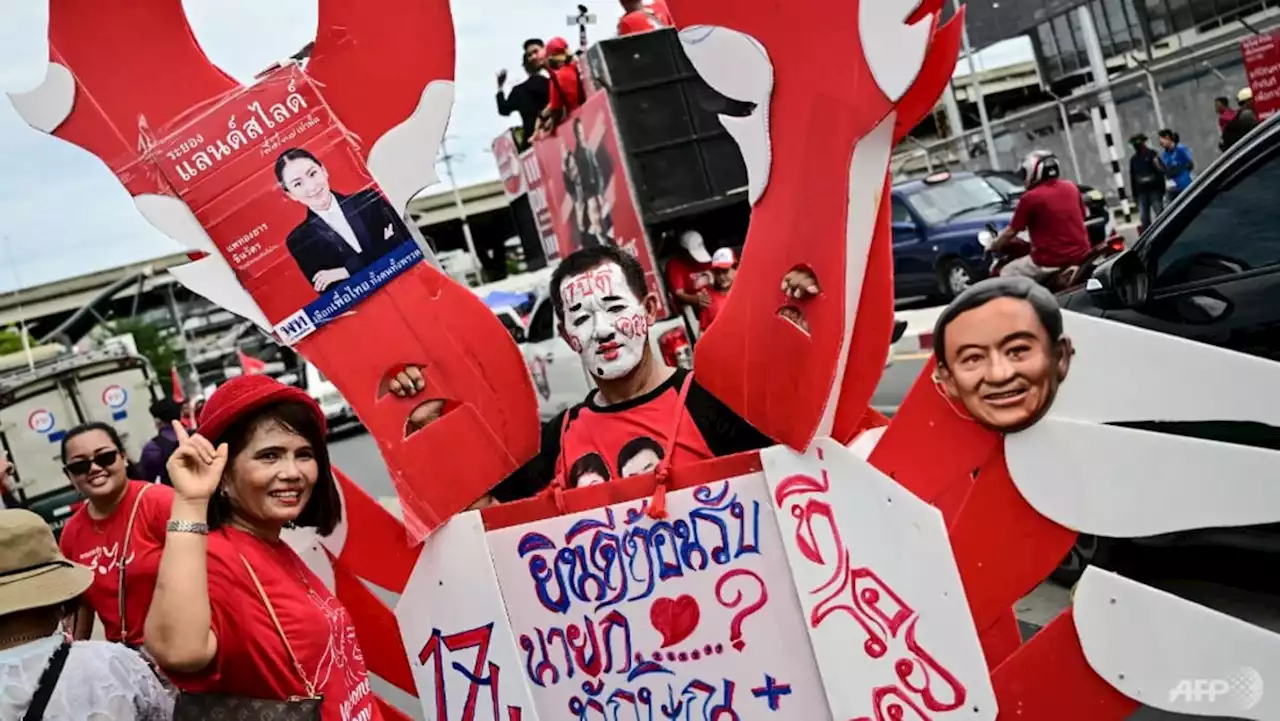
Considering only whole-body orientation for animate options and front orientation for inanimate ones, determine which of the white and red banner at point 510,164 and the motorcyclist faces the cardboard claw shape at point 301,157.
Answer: the white and red banner

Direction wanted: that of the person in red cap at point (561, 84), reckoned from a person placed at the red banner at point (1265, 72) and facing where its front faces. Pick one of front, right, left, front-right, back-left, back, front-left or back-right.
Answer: front-right

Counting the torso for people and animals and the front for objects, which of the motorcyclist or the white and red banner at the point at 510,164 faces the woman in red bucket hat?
the white and red banner

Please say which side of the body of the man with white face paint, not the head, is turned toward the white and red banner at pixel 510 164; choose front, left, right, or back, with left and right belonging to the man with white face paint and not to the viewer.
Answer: back

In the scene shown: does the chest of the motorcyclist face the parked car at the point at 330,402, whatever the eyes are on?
yes

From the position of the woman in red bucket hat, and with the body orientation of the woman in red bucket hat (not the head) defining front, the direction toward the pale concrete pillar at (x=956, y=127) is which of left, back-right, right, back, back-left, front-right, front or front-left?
left

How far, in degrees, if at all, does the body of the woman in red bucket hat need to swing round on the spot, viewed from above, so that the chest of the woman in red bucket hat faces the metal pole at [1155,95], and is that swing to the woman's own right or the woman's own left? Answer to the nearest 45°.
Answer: approximately 90° to the woman's own left

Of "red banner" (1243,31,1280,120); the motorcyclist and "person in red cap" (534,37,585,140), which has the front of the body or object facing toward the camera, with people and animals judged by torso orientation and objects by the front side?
the red banner

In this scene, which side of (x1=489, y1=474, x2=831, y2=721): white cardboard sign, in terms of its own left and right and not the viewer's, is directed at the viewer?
front

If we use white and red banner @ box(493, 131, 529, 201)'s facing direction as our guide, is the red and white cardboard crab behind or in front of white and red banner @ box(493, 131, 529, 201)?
in front

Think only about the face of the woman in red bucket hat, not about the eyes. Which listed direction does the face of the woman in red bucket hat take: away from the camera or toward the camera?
toward the camera
